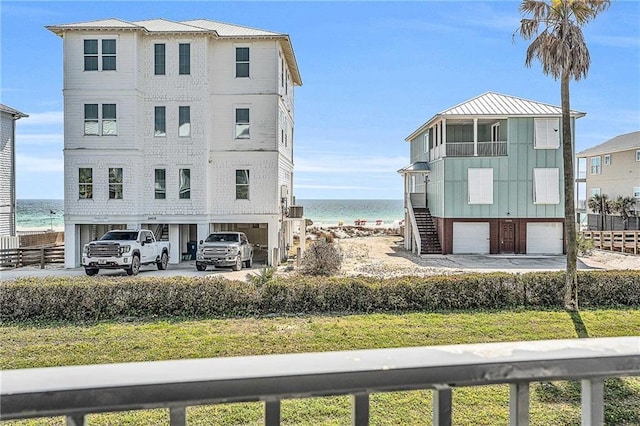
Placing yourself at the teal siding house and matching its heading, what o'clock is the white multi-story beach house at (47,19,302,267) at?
The white multi-story beach house is roughly at 2 o'clock from the teal siding house.

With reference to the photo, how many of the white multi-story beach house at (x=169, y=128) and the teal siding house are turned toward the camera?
2

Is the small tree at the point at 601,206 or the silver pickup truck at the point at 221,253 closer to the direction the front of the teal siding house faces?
the silver pickup truck

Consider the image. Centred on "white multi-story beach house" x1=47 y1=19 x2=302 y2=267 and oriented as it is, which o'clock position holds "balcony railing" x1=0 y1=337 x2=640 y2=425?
The balcony railing is roughly at 12 o'clock from the white multi-story beach house.

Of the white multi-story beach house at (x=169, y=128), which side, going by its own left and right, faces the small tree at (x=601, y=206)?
left

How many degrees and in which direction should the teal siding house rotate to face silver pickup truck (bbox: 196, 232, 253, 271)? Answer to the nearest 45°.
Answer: approximately 45° to its right

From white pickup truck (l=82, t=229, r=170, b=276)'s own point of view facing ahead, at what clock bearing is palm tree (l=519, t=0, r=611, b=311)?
The palm tree is roughly at 9 o'clock from the white pickup truck.

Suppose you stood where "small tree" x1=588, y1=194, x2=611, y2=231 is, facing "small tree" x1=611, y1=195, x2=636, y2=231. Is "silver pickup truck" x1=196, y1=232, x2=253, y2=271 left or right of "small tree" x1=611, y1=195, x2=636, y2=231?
right

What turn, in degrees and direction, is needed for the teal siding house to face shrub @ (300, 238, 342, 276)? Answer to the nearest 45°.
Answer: approximately 45° to its right

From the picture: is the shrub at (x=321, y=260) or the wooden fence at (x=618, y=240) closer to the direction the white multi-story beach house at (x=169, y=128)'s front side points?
the shrub

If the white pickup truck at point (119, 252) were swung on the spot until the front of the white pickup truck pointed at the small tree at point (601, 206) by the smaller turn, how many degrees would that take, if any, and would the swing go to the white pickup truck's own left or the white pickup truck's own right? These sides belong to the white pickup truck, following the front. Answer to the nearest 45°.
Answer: approximately 135° to the white pickup truck's own left

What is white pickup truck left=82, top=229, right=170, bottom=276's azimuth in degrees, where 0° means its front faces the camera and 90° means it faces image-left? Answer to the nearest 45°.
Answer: approximately 45°
